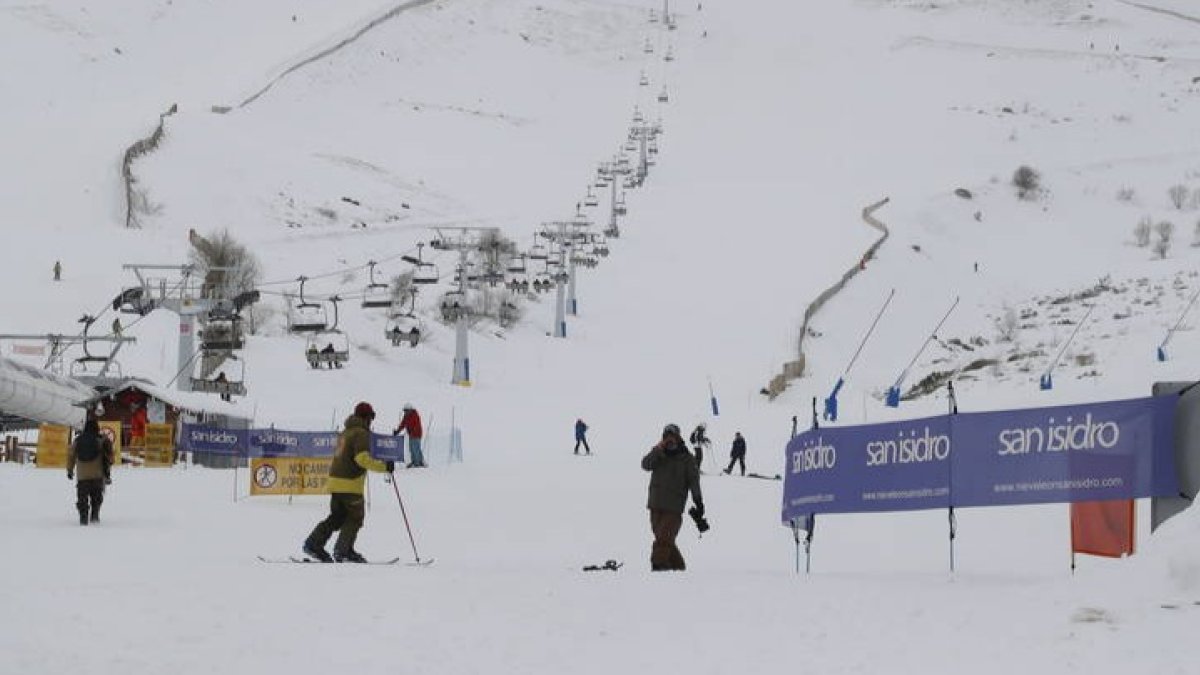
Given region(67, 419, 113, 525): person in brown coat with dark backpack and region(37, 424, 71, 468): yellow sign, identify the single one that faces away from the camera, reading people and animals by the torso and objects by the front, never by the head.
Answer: the person in brown coat with dark backpack

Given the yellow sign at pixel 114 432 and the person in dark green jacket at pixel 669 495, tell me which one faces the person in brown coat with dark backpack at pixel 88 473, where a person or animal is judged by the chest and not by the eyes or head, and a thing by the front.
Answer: the yellow sign

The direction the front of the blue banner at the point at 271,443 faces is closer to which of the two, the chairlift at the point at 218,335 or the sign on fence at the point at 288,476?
the sign on fence

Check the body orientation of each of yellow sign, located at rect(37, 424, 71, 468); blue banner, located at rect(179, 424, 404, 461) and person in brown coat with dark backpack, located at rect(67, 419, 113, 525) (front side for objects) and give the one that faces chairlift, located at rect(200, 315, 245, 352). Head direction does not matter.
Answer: the person in brown coat with dark backpack

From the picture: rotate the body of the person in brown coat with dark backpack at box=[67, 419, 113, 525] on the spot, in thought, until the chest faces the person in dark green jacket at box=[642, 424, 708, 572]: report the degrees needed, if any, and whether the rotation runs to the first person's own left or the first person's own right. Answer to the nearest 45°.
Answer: approximately 135° to the first person's own right

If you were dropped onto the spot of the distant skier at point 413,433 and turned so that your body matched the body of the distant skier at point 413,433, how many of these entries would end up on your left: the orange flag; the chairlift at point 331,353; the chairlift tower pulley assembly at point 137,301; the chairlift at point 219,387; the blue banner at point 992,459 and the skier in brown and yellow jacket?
3

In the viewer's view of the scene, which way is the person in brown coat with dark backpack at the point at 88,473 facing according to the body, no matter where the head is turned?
away from the camera
